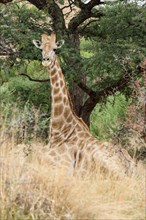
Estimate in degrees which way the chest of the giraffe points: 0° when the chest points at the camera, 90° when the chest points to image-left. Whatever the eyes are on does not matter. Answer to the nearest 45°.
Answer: approximately 45°

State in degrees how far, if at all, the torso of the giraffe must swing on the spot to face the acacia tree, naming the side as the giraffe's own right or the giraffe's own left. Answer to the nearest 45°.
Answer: approximately 135° to the giraffe's own right
